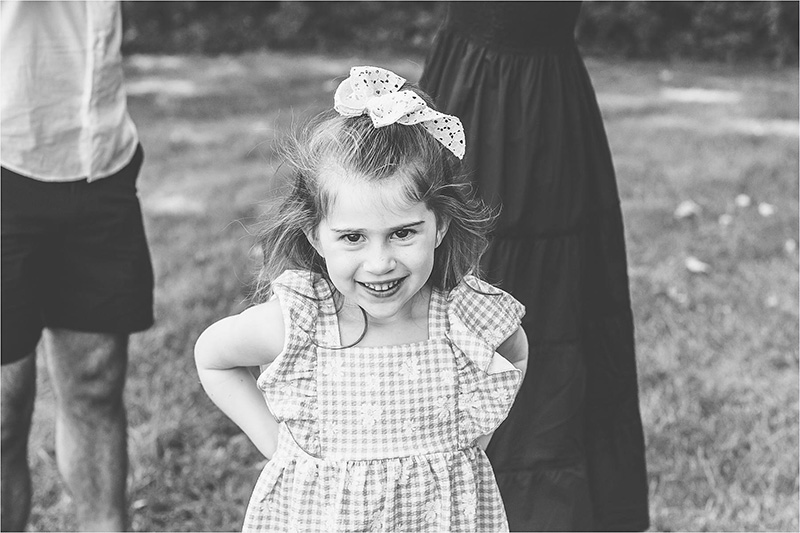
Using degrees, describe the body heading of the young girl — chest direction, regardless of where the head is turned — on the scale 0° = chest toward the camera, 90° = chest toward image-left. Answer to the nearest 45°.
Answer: approximately 0°

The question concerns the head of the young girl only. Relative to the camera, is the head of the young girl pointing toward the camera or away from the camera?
toward the camera

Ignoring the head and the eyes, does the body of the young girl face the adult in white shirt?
no
